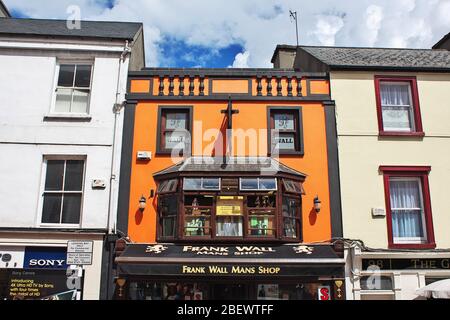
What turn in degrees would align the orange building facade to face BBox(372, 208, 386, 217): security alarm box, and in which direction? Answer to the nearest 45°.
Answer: approximately 90° to its left

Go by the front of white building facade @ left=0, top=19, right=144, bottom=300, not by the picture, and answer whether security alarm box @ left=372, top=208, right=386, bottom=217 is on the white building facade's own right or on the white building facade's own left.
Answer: on the white building facade's own left

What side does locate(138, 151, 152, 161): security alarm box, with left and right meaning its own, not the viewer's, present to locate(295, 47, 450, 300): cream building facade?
left

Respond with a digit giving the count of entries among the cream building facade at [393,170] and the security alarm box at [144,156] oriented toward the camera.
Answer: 2

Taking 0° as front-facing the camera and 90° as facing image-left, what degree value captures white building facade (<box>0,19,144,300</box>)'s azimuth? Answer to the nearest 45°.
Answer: approximately 0°

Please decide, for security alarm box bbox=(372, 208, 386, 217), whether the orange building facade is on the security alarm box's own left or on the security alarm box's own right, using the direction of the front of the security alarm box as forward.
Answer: on the security alarm box's own right

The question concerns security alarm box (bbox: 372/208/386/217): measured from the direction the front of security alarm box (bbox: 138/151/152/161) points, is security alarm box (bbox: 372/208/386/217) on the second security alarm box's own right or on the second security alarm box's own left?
on the second security alarm box's own left

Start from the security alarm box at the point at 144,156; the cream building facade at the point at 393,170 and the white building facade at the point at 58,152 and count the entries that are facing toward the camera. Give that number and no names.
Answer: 3

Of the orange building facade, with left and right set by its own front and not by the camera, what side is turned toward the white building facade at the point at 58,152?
right

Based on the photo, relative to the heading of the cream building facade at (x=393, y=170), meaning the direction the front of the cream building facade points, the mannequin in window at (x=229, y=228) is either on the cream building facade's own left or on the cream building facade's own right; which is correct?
on the cream building facade's own right

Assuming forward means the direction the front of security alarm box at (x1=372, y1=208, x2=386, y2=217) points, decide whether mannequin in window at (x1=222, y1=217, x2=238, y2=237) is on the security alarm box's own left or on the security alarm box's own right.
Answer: on the security alarm box's own right

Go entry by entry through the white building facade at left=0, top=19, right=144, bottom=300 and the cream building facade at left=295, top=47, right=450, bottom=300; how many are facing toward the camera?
2
